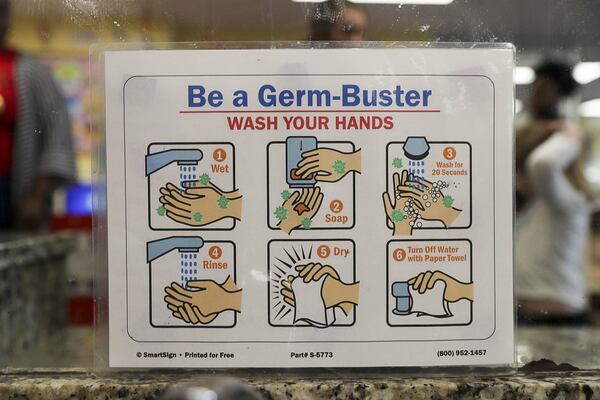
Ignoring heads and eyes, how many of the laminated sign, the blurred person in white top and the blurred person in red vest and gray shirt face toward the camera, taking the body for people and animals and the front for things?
2

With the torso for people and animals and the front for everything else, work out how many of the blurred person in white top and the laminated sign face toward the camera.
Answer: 1

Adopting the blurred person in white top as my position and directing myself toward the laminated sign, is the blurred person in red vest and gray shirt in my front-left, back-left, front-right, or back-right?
front-right

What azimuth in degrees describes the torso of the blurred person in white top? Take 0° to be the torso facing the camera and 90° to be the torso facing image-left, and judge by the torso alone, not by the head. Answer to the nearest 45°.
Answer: approximately 90°

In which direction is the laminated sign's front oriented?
toward the camera

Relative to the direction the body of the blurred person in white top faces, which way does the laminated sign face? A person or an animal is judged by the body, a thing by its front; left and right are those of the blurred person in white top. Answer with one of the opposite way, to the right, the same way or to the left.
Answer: to the left

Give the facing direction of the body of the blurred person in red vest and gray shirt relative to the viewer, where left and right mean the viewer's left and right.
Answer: facing the viewer

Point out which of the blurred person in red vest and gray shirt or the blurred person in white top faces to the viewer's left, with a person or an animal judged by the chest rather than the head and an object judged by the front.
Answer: the blurred person in white top

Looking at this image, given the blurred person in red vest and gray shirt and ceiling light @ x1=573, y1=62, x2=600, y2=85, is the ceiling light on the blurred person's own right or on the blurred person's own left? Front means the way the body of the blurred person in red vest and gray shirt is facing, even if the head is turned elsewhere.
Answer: on the blurred person's own left
